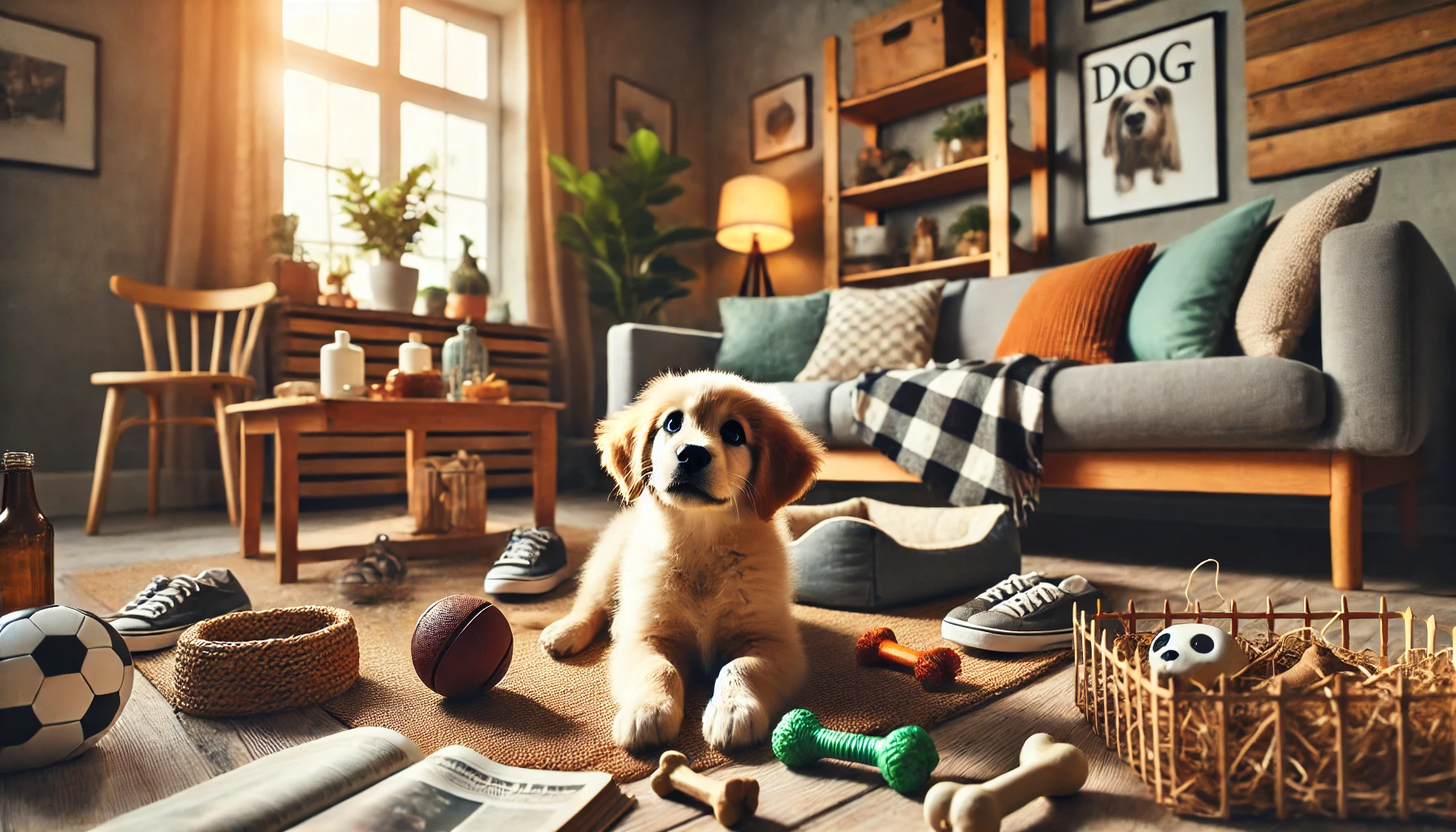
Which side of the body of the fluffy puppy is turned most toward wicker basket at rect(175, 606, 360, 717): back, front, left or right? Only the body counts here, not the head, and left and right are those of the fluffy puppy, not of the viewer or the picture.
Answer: right

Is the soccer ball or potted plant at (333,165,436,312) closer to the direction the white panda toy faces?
the soccer ball

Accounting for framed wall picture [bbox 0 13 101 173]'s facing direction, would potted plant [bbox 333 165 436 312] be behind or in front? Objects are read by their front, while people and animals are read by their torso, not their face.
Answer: in front

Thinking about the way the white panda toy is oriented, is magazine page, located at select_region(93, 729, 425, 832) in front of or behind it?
in front

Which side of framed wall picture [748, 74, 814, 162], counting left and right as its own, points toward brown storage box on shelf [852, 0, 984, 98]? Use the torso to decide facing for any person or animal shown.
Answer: left

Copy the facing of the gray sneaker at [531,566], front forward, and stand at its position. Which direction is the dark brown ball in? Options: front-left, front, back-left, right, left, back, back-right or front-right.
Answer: front-left

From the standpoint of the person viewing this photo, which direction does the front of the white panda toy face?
facing the viewer and to the left of the viewer

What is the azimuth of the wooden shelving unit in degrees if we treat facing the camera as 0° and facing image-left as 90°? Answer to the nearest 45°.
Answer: approximately 45°

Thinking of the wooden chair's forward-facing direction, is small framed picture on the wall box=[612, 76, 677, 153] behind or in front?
behind
